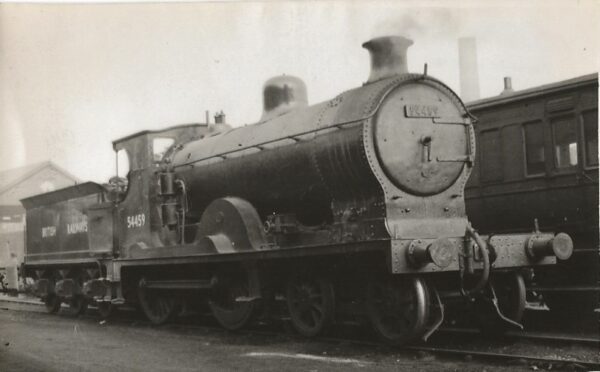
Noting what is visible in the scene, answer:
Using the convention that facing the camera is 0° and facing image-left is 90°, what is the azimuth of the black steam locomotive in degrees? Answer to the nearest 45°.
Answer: approximately 315°

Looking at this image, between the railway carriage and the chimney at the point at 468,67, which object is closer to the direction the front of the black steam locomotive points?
the railway carriage
